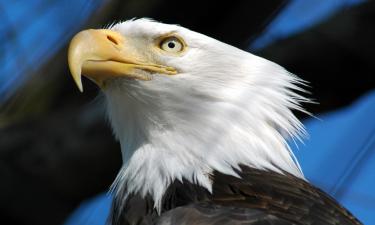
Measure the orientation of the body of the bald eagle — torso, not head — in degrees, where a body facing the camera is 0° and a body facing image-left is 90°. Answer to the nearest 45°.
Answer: approximately 90°
